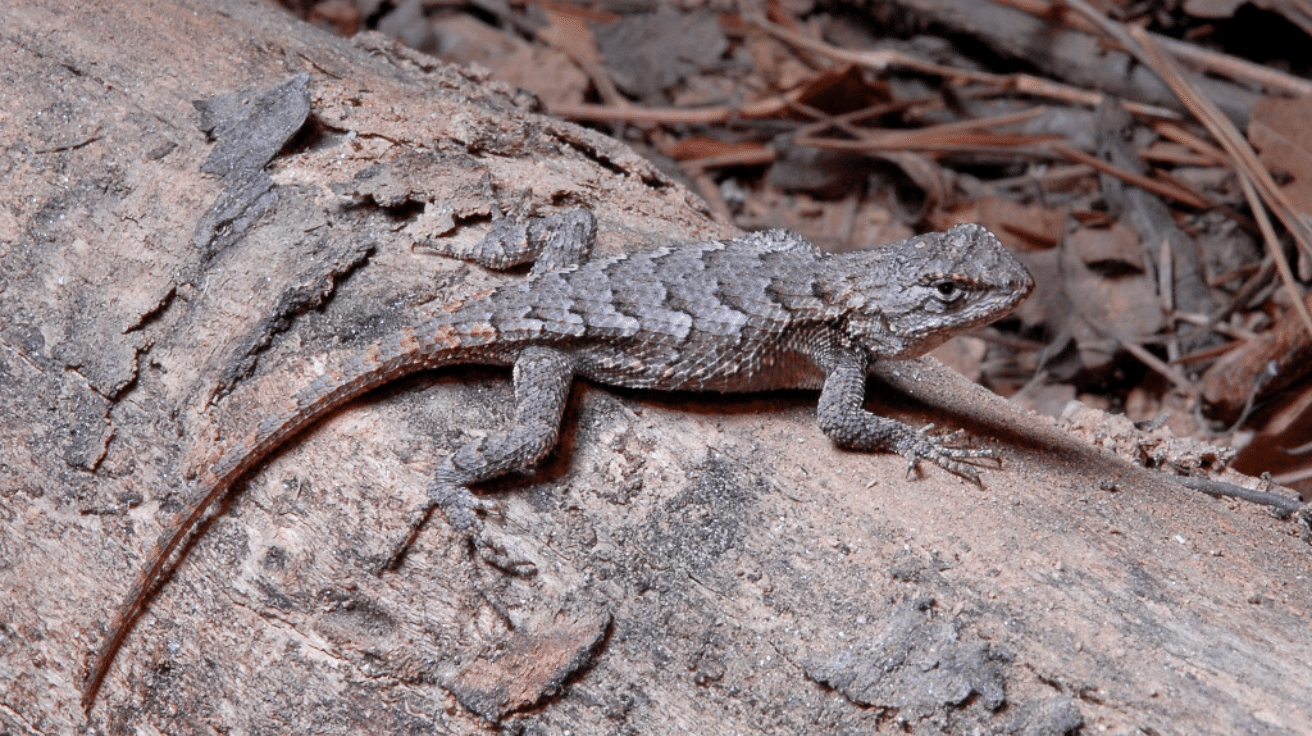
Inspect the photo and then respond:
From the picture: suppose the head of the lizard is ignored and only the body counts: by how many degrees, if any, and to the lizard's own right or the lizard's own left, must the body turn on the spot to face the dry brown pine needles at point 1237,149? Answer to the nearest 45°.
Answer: approximately 45° to the lizard's own left

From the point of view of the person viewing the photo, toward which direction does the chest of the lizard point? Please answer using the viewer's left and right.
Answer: facing to the right of the viewer

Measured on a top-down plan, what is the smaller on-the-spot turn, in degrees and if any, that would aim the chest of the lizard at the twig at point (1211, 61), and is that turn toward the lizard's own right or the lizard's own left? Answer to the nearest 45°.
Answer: approximately 45° to the lizard's own left
